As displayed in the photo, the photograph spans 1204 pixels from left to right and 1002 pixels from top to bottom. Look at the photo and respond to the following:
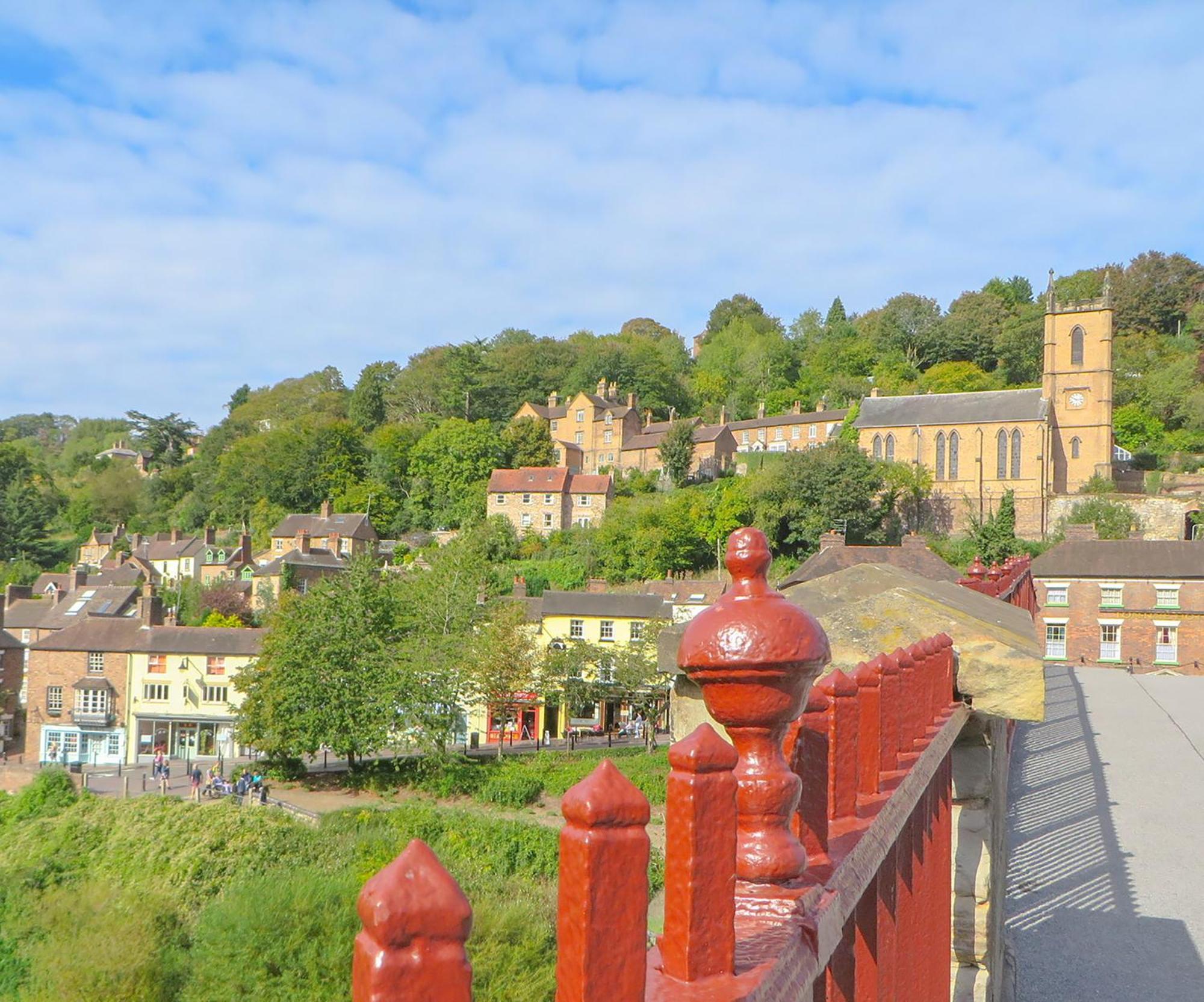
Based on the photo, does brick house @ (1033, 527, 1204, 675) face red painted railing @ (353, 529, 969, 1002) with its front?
yes

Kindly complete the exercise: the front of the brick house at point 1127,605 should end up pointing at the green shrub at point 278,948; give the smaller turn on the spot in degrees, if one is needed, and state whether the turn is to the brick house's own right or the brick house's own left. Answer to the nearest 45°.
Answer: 0° — it already faces it

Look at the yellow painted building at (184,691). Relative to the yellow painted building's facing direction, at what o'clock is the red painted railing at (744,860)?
The red painted railing is roughly at 12 o'clock from the yellow painted building.

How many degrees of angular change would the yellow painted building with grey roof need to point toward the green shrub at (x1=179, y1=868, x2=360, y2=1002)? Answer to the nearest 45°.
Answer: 0° — it already faces it

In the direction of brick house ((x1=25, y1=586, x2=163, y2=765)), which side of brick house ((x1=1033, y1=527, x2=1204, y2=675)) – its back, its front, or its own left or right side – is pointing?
right
